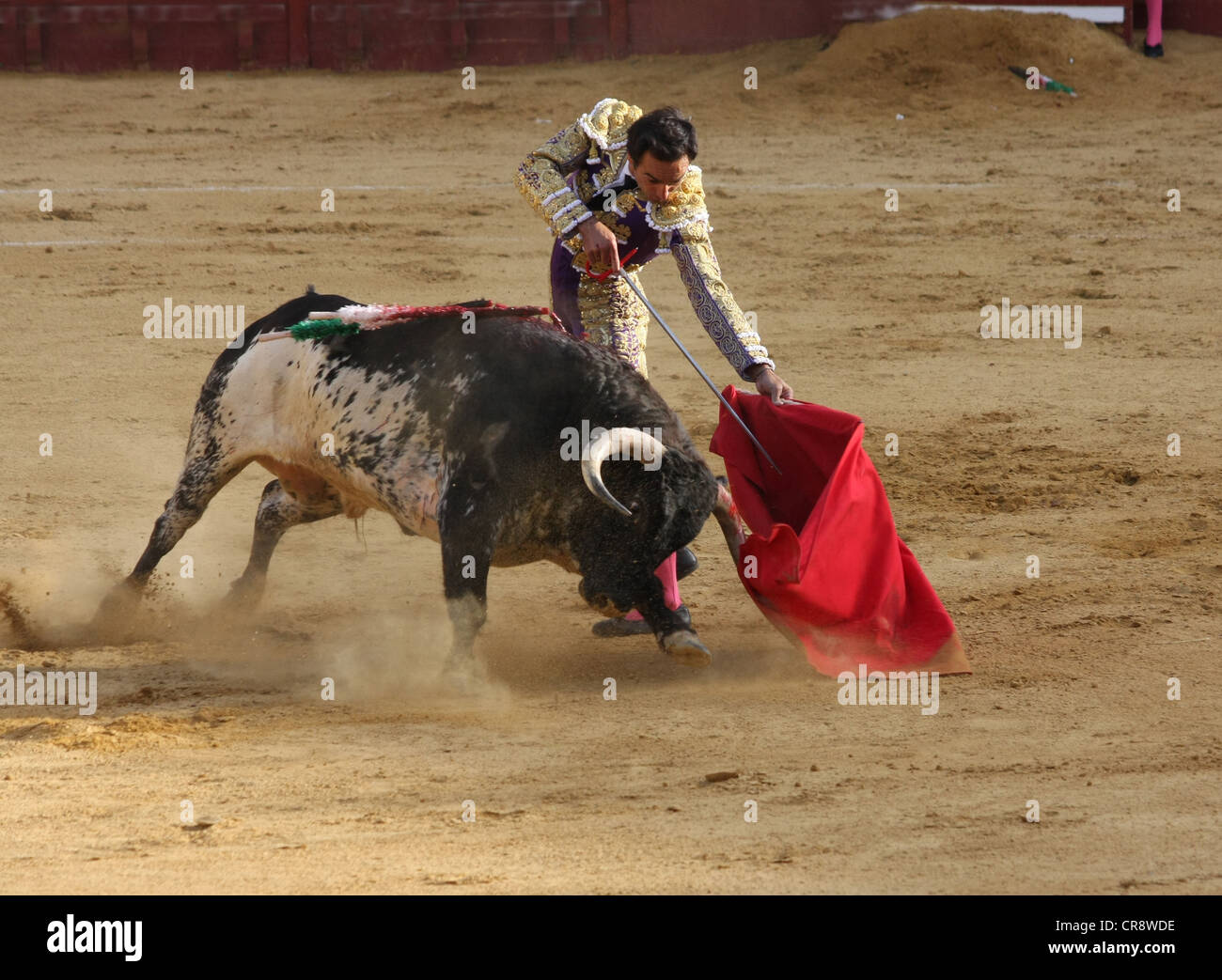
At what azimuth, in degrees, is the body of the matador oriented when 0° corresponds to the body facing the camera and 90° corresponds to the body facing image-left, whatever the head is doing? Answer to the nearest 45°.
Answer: approximately 315°

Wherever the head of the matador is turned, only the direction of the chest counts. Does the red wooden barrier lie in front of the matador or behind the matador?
behind
